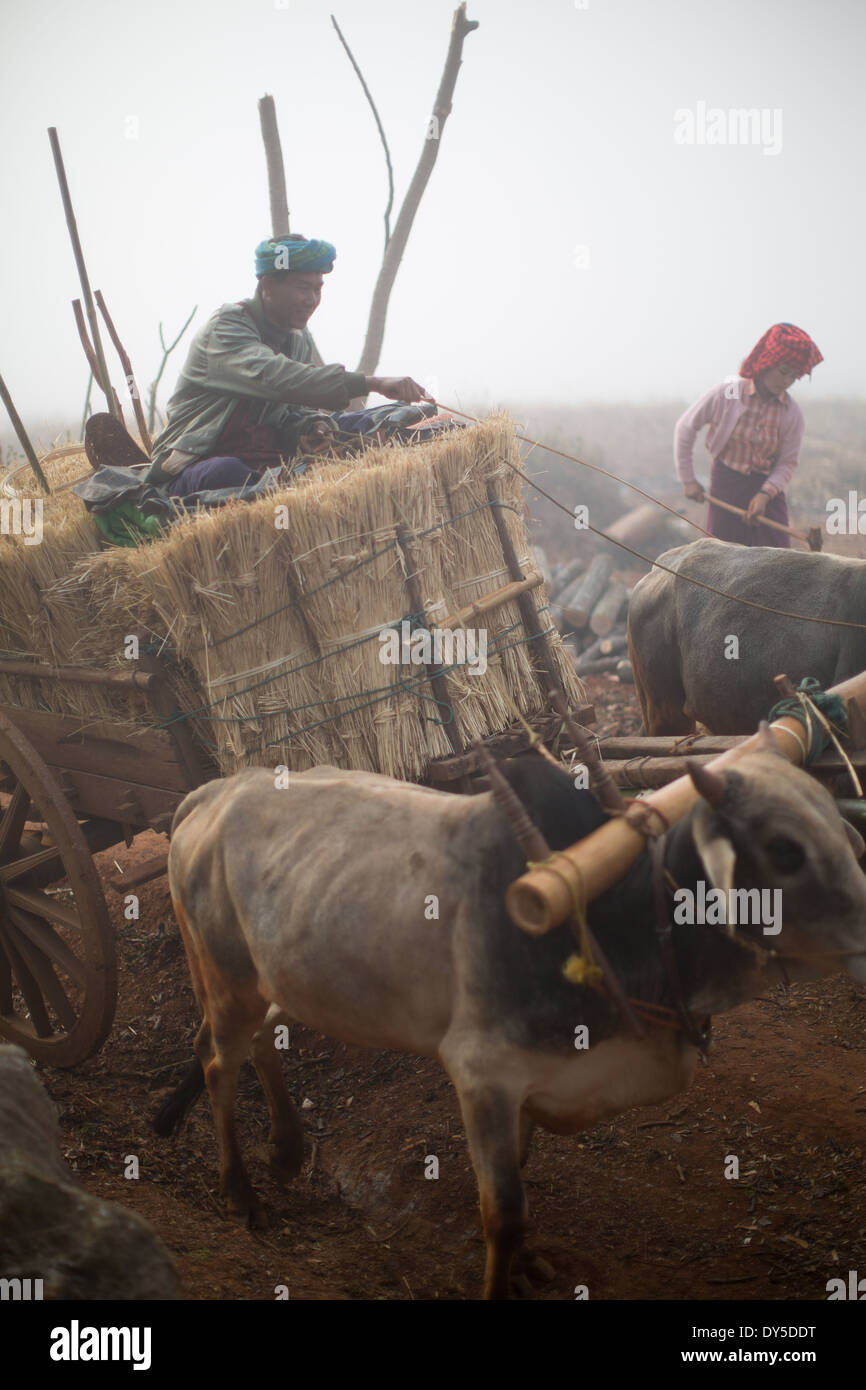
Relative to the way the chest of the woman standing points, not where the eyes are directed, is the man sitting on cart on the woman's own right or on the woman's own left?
on the woman's own right

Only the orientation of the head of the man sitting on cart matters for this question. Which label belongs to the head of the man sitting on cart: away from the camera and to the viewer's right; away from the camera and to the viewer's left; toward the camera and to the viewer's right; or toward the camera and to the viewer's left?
toward the camera and to the viewer's right
